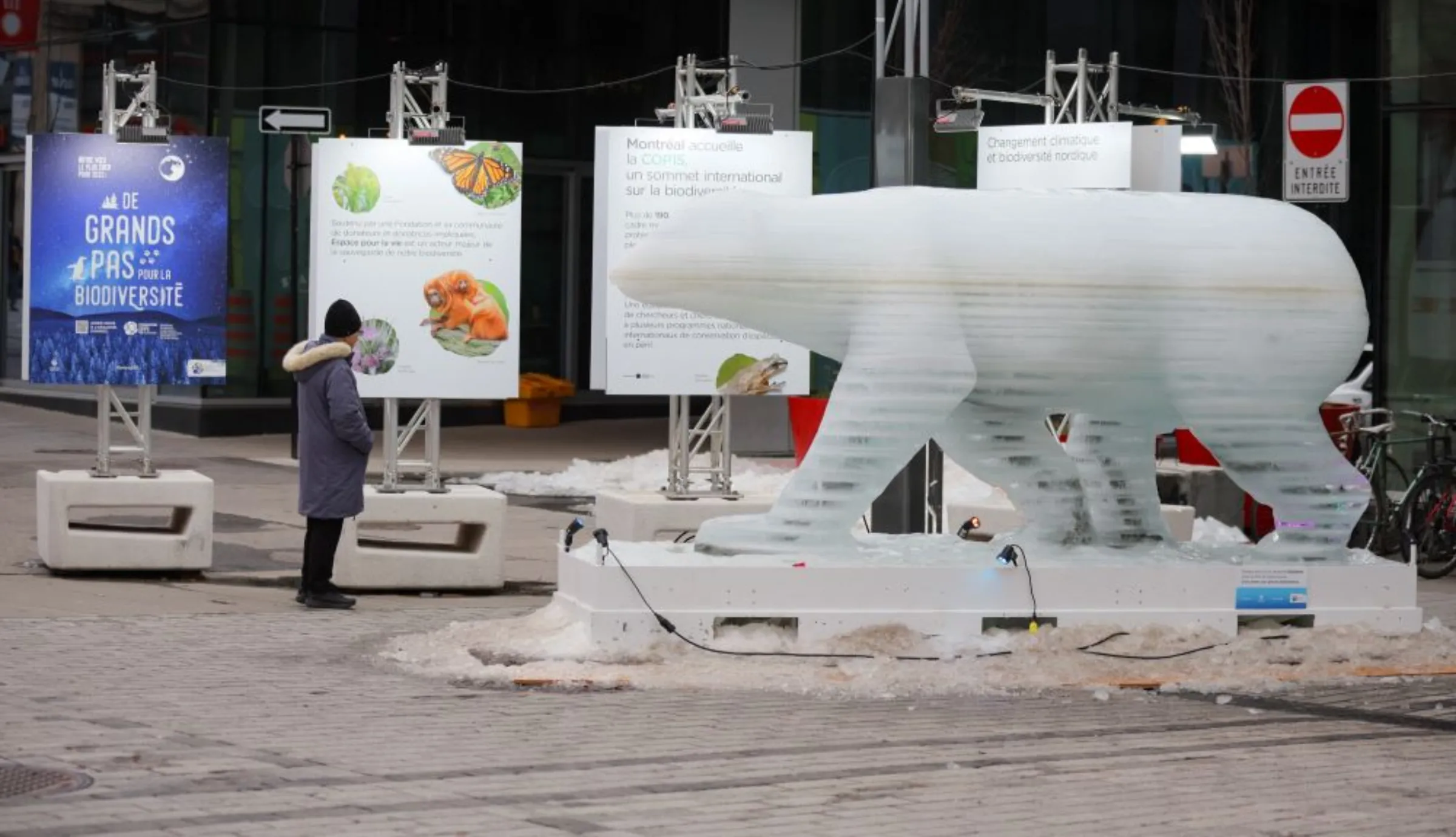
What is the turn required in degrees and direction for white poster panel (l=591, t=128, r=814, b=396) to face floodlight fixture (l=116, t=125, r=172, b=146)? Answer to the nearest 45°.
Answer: approximately 90° to its right

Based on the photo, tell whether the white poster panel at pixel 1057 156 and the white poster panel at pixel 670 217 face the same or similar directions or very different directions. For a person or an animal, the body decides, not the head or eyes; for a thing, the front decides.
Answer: same or similar directions

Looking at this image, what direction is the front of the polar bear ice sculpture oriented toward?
to the viewer's left

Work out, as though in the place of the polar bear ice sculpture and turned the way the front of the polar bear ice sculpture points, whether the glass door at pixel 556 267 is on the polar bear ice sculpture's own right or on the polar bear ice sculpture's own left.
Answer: on the polar bear ice sculpture's own right

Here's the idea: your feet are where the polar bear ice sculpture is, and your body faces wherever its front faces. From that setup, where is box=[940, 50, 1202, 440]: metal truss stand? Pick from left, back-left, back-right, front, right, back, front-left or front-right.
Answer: right

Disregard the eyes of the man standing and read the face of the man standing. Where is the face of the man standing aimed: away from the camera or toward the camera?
away from the camera

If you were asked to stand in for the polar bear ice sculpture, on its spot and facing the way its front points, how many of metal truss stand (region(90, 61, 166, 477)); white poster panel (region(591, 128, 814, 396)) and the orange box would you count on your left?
0

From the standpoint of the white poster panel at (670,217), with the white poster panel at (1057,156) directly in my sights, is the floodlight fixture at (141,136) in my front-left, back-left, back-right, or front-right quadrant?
back-left

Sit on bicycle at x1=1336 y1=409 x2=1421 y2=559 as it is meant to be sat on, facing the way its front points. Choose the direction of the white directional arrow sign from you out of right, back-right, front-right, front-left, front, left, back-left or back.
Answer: front-right

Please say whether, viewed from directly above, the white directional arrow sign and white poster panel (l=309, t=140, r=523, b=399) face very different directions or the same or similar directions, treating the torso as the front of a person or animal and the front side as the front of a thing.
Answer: same or similar directions

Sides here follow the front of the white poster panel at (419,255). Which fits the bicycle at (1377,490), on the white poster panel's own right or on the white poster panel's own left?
on the white poster panel's own left

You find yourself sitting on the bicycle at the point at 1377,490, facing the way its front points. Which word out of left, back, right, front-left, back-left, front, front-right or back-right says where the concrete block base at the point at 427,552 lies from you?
front

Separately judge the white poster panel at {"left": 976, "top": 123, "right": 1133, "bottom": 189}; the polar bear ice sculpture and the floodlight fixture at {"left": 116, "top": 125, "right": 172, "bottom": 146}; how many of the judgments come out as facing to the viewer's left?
1

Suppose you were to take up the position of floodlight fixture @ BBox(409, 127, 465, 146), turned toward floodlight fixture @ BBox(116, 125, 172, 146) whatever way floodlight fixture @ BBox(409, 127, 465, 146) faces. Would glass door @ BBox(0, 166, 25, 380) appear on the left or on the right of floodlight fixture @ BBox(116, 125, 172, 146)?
right

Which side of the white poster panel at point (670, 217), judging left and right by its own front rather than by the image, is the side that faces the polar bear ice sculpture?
front

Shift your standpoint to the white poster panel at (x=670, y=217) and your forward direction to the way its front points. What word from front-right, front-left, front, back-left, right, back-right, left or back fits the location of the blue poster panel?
right

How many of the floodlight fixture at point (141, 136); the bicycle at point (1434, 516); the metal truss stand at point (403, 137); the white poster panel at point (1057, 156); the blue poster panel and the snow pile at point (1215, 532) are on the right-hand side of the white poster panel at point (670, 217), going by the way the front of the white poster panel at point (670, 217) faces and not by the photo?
3

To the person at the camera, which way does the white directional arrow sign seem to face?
facing the viewer
